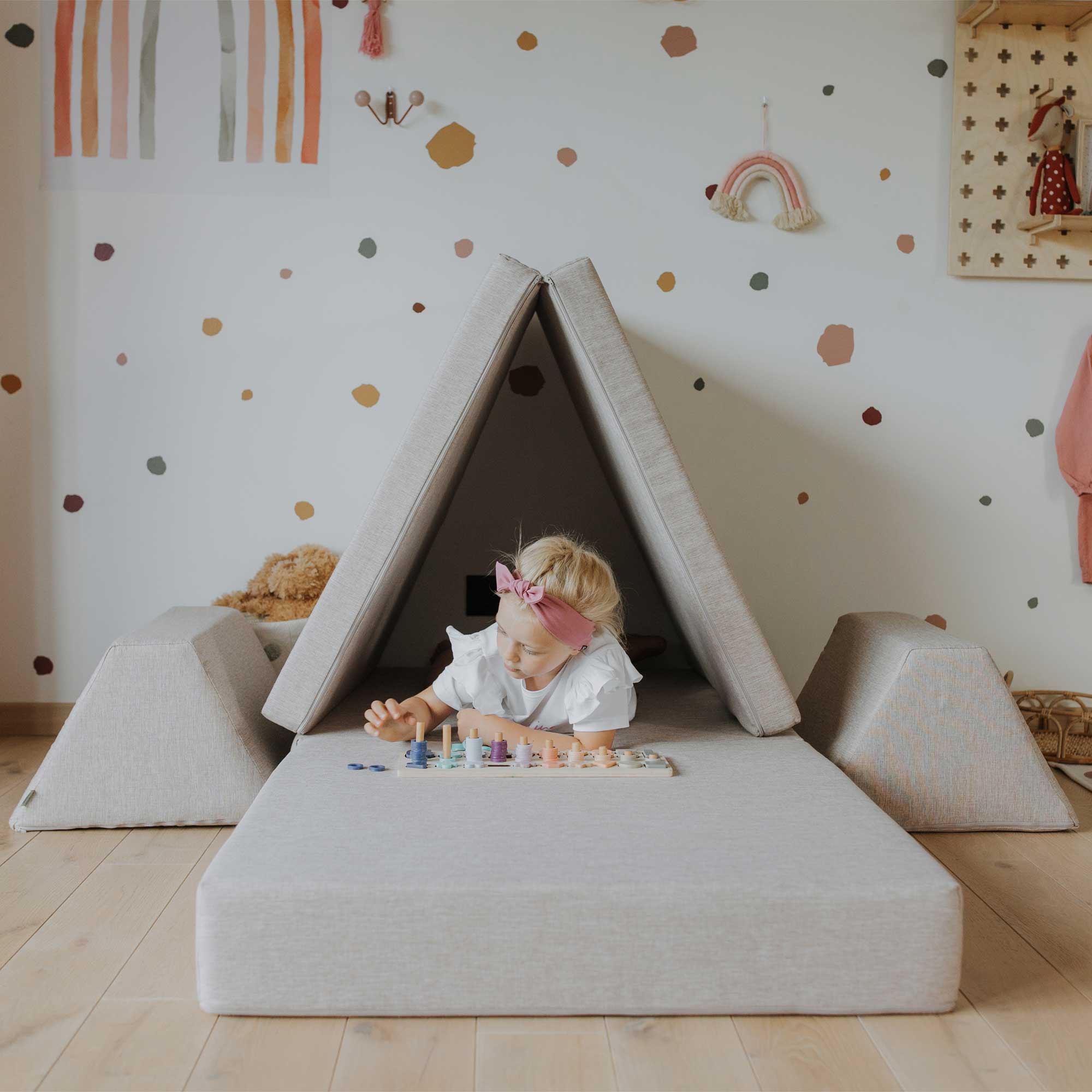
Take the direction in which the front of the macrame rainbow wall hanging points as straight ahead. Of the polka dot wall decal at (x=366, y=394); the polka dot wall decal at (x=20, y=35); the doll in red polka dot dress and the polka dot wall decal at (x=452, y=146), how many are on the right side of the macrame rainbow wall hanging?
3

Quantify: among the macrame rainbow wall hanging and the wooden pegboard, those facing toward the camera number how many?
2

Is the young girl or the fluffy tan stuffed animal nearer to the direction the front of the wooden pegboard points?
the young girl

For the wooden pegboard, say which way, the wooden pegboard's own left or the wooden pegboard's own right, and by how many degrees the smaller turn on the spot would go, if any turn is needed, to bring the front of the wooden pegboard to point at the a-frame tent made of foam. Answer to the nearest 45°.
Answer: approximately 45° to the wooden pegboard's own right

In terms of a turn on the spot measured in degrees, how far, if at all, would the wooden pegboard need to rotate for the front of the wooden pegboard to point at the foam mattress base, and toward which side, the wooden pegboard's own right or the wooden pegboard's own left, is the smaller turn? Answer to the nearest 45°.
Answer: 0° — it already faces it

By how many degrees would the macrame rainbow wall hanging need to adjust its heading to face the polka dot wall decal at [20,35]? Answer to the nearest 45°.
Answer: approximately 90° to its right

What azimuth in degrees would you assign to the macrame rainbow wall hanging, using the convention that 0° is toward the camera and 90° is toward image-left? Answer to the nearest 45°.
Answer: approximately 0°

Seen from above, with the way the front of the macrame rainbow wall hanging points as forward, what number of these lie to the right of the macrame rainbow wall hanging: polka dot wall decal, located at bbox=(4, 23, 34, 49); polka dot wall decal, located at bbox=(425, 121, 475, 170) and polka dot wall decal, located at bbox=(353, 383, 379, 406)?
3
